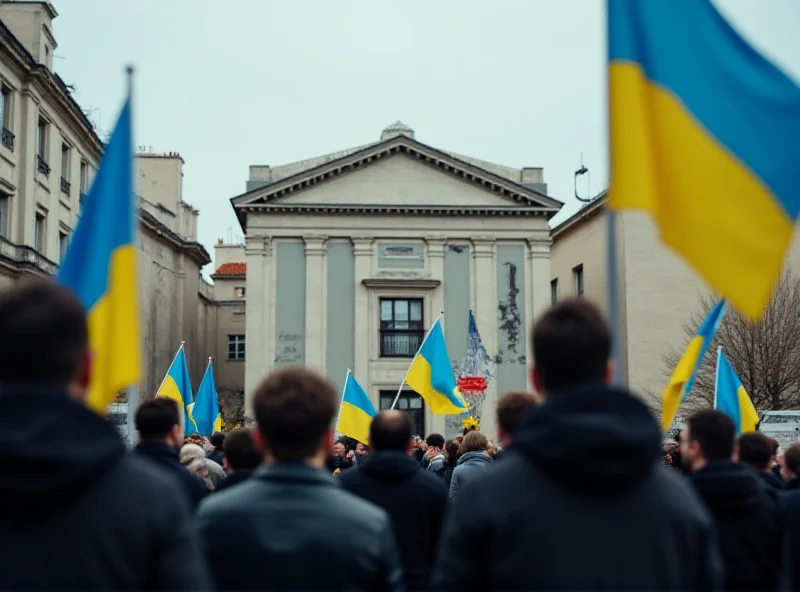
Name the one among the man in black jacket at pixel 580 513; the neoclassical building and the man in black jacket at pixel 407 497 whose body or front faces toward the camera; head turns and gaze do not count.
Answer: the neoclassical building

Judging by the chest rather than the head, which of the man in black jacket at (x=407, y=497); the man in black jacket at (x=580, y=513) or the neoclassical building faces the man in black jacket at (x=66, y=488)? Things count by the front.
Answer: the neoclassical building

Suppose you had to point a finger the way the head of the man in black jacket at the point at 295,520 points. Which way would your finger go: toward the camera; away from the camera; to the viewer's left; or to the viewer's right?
away from the camera

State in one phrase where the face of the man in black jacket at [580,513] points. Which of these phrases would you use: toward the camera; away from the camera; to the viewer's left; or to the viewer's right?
away from the camera

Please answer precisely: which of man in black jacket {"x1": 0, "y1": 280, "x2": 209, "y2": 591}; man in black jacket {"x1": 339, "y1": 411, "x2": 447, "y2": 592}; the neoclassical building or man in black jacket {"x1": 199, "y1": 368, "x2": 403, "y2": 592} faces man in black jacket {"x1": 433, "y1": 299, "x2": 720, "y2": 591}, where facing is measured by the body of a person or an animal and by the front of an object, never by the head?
the neoclassical building

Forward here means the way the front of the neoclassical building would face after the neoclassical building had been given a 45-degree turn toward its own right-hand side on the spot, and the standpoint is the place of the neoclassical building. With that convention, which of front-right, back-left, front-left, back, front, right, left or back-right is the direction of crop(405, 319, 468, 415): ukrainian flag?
front-left

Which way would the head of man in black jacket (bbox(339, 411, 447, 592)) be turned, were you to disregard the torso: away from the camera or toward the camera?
away from the camera

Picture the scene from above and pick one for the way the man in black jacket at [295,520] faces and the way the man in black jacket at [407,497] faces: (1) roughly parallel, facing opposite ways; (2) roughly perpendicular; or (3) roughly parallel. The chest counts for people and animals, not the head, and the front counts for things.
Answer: roughly parallel

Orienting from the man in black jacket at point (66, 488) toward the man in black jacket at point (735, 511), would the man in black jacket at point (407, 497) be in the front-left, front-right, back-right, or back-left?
front-left

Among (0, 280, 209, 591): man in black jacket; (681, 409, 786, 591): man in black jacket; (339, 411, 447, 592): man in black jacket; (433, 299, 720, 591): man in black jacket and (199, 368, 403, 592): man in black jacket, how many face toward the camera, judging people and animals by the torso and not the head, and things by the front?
0

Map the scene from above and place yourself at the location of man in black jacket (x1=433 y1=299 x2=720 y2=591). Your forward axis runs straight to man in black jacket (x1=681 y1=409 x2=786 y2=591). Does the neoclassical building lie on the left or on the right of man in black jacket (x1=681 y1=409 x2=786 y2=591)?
left

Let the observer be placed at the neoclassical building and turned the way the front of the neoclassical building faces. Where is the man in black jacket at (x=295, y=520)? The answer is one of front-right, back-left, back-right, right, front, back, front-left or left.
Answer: front

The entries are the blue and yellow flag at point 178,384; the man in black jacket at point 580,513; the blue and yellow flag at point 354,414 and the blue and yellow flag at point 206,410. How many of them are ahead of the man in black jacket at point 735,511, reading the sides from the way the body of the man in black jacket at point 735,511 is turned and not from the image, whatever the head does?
3

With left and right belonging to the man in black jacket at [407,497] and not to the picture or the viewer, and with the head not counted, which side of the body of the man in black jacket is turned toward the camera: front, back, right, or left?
back

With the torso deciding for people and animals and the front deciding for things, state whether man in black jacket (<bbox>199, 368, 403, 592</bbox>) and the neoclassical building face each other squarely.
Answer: yes

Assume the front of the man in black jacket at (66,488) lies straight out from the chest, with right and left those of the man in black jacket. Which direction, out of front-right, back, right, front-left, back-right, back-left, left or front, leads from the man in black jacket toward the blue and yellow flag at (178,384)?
front

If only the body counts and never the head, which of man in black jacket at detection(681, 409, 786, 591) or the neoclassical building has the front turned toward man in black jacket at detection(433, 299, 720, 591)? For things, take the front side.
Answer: the neoclassical building

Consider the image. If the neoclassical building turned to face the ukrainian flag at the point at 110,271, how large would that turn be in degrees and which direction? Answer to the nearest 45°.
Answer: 0° — it already faces it

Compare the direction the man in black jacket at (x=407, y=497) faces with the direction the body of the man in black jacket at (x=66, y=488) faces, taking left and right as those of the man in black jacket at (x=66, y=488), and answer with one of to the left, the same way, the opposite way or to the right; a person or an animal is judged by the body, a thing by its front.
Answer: the same way

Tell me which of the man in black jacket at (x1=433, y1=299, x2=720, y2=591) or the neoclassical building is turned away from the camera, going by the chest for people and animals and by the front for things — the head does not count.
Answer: the man in black jacket

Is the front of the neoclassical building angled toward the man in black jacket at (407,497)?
yes

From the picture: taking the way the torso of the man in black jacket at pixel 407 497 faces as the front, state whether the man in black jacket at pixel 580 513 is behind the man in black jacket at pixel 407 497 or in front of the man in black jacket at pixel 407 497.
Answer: behind

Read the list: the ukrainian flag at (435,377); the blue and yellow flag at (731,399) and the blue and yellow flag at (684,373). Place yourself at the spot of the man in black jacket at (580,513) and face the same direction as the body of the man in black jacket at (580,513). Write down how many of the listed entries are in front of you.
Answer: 3
